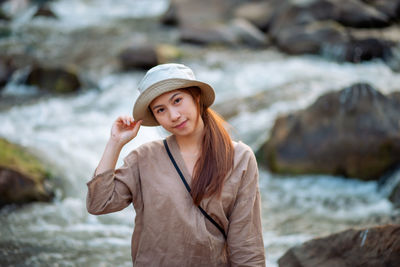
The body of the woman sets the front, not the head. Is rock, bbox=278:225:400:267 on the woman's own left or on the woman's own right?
on the woman's own left

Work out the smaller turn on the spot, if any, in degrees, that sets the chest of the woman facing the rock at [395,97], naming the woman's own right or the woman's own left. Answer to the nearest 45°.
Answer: approximately 135° to the woman's own left

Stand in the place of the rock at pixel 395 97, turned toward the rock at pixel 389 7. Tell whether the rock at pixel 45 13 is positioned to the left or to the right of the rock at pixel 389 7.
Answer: left

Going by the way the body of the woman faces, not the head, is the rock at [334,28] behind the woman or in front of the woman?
behind

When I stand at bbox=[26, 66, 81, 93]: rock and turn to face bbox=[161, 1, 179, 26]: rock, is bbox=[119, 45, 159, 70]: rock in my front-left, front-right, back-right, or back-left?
front-right

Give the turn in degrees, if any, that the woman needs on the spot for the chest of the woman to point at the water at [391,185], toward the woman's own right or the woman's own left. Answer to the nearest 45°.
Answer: approximately 135° to the woman's own left

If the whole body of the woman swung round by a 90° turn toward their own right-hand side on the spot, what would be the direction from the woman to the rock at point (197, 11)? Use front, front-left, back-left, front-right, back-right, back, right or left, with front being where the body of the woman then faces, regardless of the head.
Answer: right

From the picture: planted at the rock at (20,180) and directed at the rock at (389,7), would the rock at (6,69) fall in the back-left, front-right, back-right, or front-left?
front-left

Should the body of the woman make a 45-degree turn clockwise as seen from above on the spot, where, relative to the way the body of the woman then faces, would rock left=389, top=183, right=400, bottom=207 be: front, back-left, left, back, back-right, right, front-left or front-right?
back

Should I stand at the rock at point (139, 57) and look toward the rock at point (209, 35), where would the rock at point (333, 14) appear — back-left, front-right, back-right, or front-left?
front-right

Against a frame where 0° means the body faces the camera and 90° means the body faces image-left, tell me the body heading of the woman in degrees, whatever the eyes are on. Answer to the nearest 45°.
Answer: approximately 0°

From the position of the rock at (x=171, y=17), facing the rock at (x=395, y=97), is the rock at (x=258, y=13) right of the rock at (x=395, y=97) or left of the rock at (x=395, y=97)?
left

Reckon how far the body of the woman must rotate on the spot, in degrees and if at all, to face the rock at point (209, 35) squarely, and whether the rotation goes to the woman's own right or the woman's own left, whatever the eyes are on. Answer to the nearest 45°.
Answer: approximately 180°

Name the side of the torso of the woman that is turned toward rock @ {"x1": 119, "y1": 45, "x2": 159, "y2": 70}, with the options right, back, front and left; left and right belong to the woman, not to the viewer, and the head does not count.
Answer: back

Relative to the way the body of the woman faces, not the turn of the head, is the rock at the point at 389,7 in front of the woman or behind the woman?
behind

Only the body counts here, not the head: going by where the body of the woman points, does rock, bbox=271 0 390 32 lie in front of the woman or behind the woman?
behind

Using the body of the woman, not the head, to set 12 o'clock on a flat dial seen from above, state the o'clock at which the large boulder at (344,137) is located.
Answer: The large boulder is roughly at 7 o'clock from the woman.
